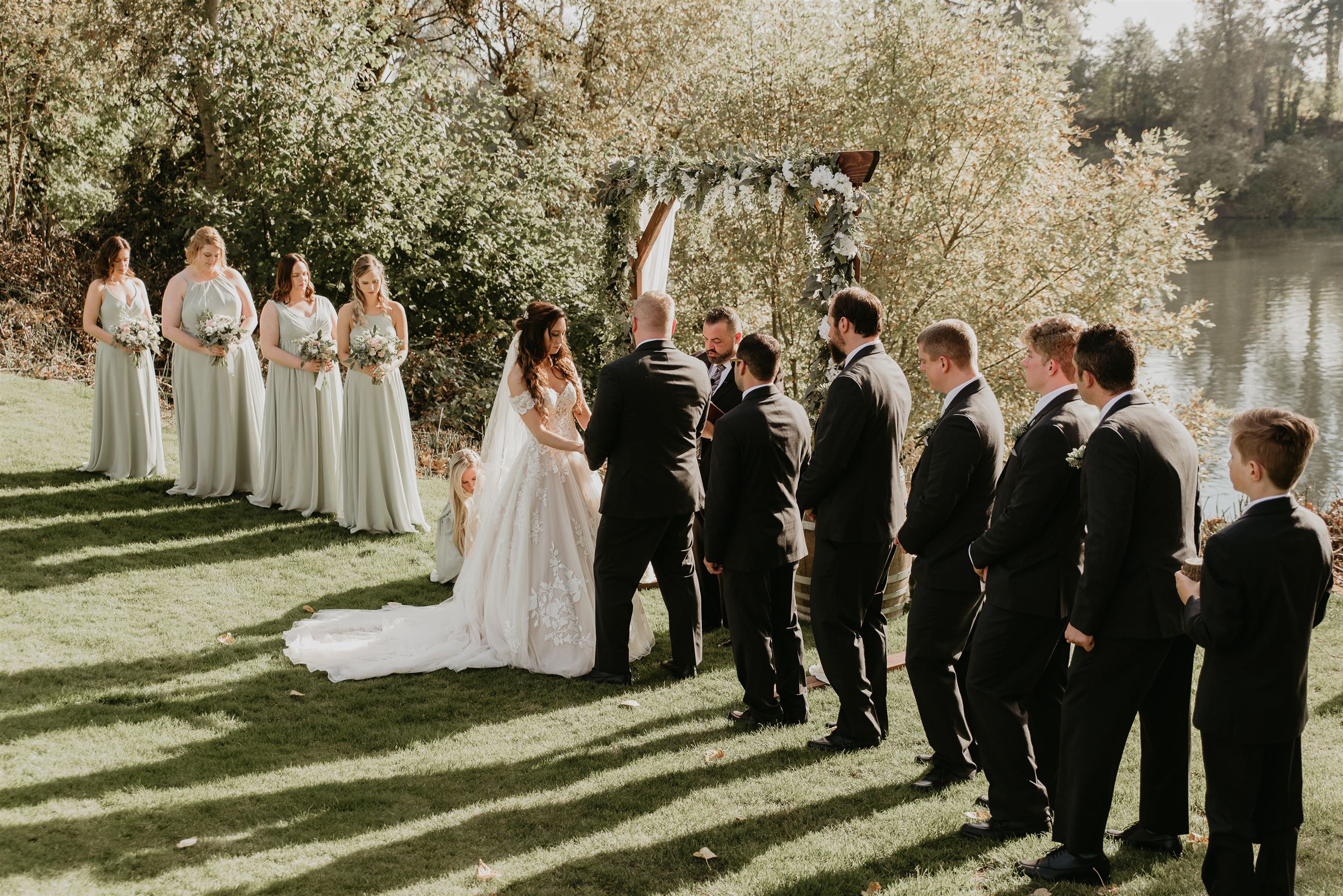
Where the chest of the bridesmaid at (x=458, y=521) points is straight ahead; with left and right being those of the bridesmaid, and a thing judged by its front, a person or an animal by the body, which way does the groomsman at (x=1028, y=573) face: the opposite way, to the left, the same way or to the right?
the opposite way

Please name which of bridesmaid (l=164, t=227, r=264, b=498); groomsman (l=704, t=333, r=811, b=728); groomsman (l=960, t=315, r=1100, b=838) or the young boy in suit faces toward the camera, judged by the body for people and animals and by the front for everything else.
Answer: the bridesmaid

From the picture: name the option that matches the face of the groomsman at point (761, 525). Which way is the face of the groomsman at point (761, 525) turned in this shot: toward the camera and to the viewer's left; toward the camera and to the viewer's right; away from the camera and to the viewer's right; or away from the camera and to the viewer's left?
away from the camera and to the viewer's left

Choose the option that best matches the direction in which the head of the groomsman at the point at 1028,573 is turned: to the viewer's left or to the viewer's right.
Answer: to the viewer's left

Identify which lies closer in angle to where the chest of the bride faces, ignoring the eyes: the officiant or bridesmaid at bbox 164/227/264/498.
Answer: the officiant

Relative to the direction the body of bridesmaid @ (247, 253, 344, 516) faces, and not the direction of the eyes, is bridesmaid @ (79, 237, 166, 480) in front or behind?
behind

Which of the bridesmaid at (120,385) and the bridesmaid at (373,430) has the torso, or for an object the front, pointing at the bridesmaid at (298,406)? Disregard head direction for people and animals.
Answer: the bridesmaid at (120,385)

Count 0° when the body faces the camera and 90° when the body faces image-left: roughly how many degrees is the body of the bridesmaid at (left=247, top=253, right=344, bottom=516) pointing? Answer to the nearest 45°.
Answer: approximately 315°

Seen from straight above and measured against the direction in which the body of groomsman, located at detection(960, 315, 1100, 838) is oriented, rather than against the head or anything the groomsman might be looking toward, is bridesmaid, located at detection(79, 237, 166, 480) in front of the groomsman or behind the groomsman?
in front

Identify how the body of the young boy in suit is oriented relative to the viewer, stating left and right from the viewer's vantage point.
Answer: facing away from the viewer and to the left of the viewer

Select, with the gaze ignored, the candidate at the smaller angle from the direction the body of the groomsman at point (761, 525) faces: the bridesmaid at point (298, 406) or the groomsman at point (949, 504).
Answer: the bridesmaid

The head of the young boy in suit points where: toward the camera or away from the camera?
away from the camera

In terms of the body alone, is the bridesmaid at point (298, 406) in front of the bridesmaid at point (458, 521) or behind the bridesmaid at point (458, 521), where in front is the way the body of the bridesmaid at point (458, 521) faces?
behind

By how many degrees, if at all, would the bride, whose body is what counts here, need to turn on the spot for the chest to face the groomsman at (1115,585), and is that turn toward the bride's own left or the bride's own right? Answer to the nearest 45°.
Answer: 0° — they already face them
